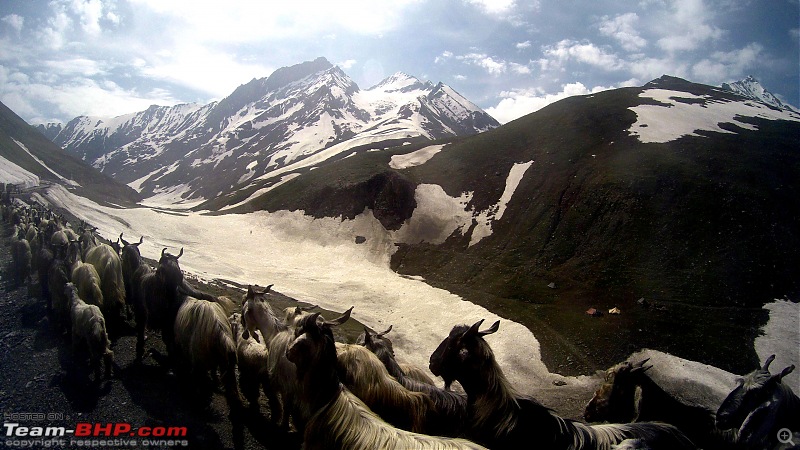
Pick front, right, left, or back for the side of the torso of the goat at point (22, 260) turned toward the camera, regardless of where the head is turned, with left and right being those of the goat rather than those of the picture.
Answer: back

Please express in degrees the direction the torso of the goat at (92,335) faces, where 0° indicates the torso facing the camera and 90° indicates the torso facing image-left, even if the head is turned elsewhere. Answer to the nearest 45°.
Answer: approximately 135°

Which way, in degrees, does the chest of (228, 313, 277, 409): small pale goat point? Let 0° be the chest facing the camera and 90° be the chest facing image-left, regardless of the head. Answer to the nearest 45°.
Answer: approximately 135°

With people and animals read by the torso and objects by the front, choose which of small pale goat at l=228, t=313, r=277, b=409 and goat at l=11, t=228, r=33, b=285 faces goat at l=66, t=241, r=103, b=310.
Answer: small pale goat at l=228, t=313, r=277, b=409

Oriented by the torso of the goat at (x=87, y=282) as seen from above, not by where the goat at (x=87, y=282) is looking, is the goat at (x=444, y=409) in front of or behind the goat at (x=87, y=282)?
behind
